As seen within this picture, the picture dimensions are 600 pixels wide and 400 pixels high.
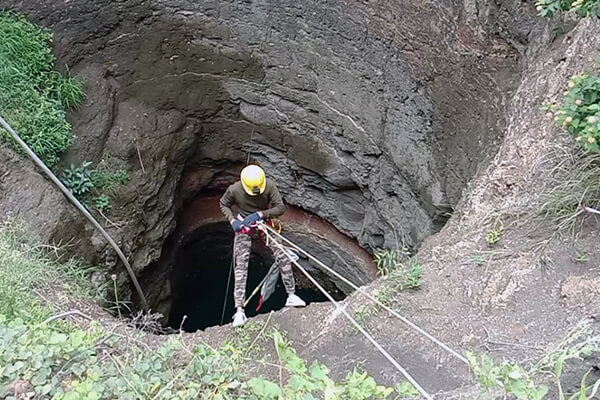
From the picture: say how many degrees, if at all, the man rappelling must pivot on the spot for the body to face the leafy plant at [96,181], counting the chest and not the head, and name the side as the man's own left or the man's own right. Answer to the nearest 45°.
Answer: approximately 135° to the man's own right

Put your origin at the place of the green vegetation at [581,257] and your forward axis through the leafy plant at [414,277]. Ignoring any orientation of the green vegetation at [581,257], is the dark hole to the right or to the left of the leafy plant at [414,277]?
right

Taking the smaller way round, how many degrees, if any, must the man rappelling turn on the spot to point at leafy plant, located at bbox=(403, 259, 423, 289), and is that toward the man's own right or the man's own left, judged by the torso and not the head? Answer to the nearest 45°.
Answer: approximately 45° to the man's own left

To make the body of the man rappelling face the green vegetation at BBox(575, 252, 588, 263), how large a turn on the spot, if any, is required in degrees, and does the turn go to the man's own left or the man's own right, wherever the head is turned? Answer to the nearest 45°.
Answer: approximately 45° to the man's own left

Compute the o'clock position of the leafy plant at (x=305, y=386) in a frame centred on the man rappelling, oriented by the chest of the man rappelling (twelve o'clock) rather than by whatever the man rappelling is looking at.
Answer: The leafy plant is roughly at 12 o'clock from the man rappelling.

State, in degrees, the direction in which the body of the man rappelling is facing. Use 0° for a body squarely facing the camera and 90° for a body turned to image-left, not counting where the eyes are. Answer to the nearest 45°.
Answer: approximately 0°

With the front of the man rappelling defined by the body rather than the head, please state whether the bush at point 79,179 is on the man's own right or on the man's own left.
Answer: on the man's own right
